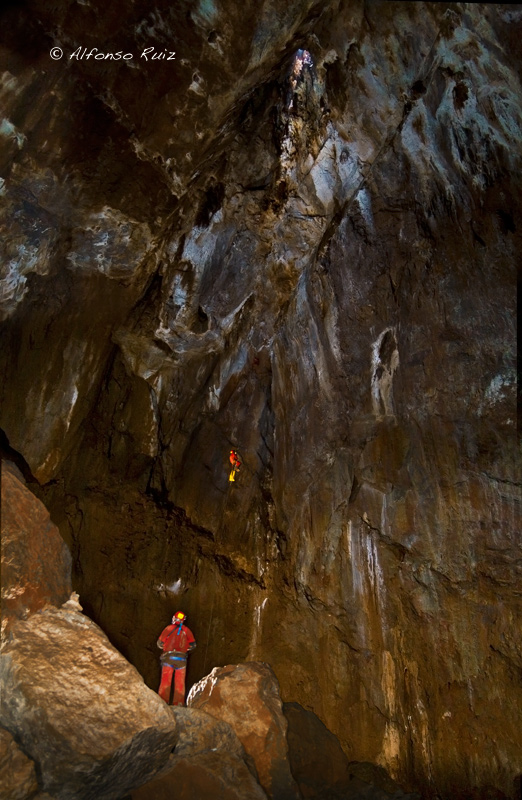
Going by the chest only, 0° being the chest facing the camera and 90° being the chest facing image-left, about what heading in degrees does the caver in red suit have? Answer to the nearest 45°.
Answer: approximately 180°

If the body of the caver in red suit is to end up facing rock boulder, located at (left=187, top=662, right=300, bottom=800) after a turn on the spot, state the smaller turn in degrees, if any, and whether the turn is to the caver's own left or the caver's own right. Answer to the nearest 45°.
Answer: approximately 135° to the caver's own right

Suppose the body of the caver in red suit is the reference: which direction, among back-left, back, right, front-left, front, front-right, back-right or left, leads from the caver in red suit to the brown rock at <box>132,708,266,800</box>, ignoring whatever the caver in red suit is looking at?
back
